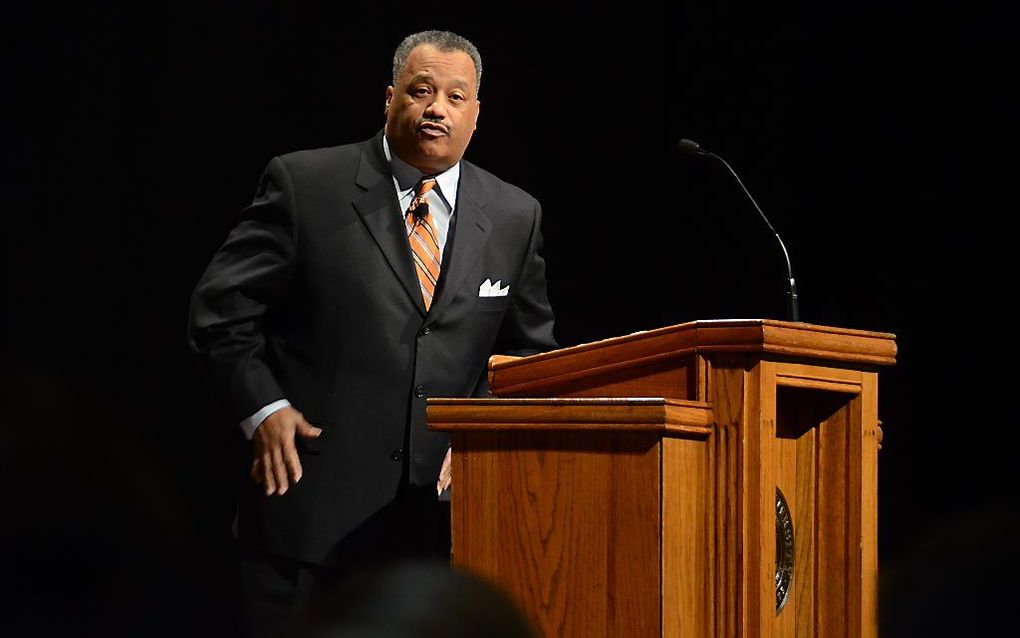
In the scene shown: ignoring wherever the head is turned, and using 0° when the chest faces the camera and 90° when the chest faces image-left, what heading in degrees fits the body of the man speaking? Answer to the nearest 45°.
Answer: approximately 315°
